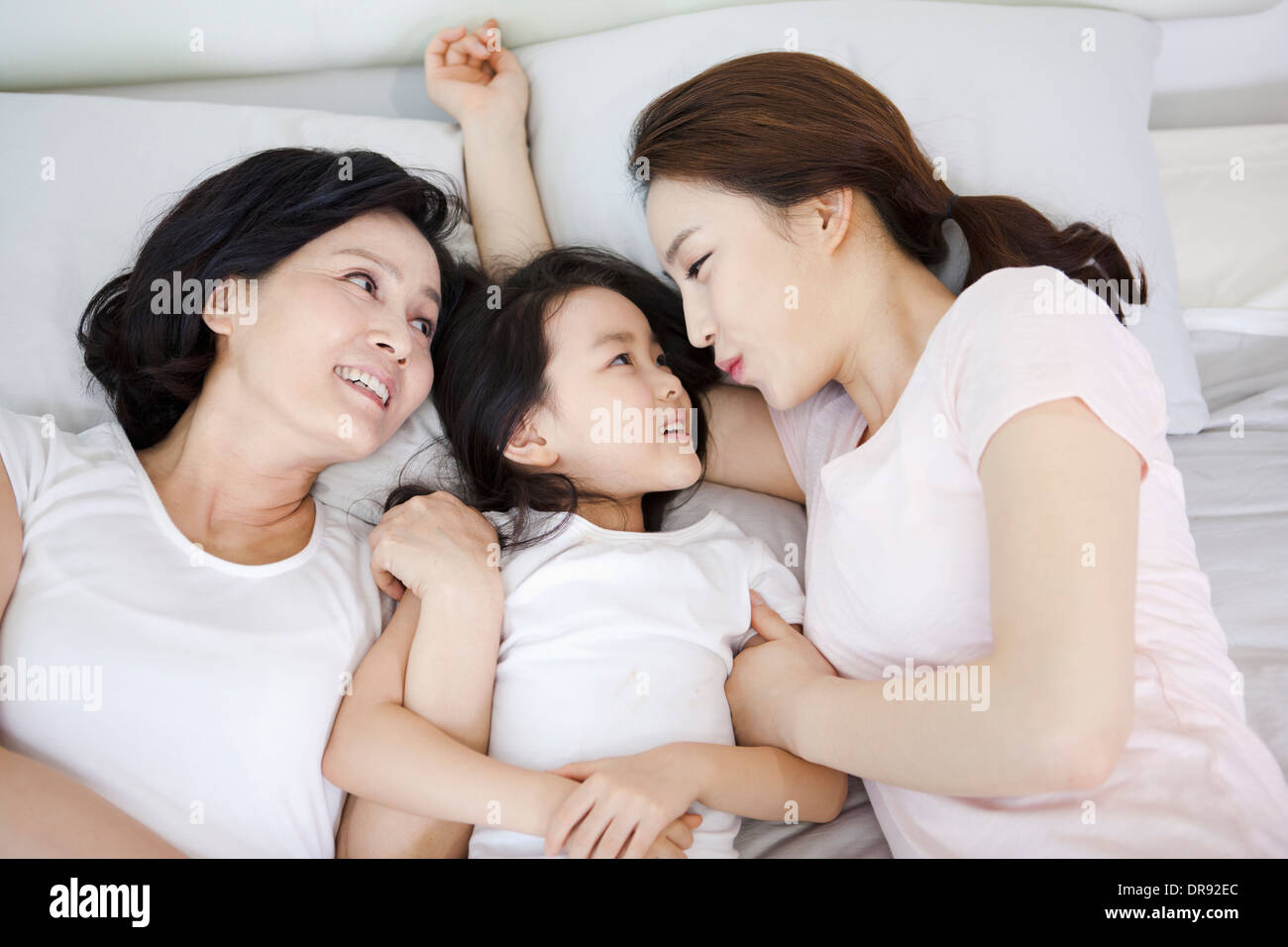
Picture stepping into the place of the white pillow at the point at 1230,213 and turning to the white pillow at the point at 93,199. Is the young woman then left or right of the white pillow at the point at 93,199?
left

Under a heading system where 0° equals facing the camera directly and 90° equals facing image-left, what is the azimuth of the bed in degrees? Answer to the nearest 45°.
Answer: approximately 0°
